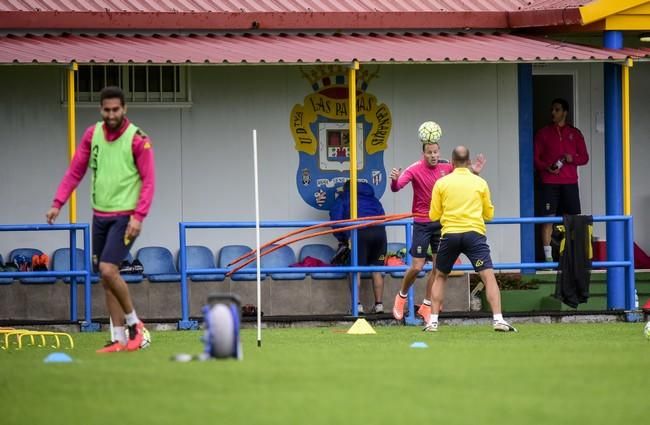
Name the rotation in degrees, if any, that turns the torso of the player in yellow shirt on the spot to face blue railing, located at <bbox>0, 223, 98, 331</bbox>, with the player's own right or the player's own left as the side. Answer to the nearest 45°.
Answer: approximately 90° to the player's own left

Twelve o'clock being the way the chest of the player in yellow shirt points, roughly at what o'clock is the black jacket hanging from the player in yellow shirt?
The black jacket hanging is roughly at 1 o'clock from the player in yellow shirt.

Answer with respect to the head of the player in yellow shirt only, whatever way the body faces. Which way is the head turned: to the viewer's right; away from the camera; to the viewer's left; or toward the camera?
away from the camera

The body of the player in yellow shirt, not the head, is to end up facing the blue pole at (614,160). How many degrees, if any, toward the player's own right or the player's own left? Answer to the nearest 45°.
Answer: approximately 45° to the player's own right

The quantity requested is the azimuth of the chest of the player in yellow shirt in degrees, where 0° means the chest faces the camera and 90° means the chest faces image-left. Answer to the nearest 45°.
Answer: approximately 180°

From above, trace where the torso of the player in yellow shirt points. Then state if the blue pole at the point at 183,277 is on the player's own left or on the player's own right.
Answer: on the player's own left

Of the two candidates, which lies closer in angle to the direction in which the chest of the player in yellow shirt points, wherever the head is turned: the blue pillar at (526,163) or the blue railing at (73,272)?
the blue pillar
